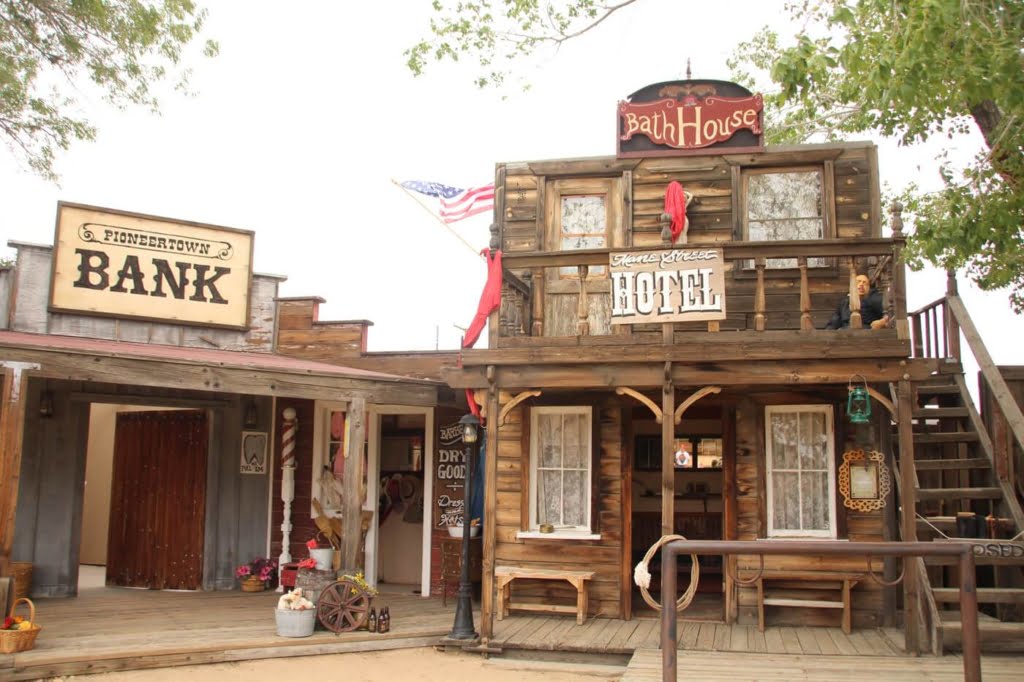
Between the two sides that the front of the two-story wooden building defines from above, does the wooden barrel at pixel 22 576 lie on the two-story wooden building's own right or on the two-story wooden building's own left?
on the two-story wooden building's own right

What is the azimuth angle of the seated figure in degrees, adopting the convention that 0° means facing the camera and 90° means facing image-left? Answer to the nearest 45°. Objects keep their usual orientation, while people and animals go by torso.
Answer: approximately 0°

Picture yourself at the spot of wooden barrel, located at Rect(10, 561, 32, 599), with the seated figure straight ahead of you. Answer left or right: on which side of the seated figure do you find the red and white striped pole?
left

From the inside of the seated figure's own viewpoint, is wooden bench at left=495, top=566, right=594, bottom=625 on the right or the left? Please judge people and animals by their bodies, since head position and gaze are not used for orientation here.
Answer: on its right

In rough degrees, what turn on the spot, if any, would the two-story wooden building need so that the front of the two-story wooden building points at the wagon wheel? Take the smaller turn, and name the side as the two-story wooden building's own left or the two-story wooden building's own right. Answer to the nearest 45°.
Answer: approximately 90° to the two-story wooden building's own right

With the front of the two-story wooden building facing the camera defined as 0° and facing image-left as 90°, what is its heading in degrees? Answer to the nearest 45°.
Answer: approximately 0°

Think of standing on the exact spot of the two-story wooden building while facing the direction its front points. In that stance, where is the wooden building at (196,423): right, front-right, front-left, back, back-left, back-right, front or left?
right

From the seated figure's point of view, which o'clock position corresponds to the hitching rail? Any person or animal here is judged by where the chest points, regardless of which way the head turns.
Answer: The hitching rail is roughly at 12 o'clock from the seated figure.

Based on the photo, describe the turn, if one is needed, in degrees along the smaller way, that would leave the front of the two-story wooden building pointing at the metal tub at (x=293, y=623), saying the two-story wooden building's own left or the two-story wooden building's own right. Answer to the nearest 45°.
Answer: approximately 90° to the two-story wooden building's own right

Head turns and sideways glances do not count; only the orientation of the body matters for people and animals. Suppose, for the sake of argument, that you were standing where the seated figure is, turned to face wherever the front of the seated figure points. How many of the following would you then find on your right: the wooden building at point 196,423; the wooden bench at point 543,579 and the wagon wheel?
3

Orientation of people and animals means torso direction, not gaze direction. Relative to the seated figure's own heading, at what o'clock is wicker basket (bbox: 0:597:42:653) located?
The wicker basket is roughly at 2 o'clock from the seated figure.
